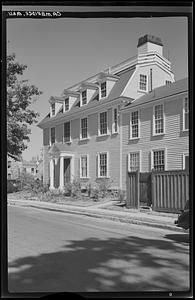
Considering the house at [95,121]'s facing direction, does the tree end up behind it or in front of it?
in front

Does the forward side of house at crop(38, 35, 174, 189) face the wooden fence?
no

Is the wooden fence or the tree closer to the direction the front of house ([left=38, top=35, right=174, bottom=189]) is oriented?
the tree

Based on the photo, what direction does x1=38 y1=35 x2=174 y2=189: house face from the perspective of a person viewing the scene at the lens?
facing the viewer and to the left of the viewer
